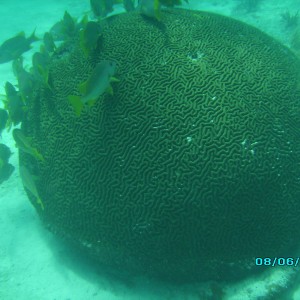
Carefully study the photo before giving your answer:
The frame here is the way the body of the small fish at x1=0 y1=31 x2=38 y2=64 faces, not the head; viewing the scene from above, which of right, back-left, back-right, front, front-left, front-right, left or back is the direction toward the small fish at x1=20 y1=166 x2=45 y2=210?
left

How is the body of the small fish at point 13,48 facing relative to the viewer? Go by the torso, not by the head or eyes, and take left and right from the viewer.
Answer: facing to the left of the viewer
